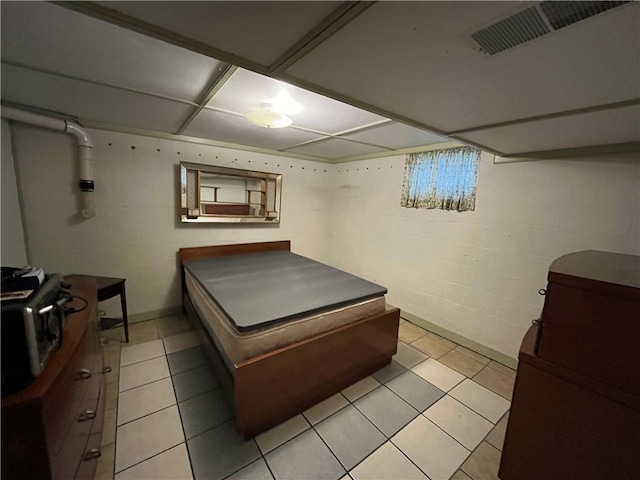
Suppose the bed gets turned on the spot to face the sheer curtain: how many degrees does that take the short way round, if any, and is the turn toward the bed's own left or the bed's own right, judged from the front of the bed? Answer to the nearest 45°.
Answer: approximately 90° to the bed's own left

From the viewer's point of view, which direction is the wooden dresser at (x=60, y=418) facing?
to the viewer's right

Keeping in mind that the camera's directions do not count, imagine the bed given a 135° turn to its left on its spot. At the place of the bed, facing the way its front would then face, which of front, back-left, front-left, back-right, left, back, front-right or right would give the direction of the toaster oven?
back-left

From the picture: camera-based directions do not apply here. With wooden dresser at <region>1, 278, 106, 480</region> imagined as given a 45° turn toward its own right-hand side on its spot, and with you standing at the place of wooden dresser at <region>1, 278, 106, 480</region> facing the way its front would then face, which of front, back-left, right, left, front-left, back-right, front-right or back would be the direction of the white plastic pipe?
back-left

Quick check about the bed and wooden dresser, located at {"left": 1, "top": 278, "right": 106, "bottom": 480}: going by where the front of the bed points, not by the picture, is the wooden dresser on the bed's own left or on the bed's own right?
on the bed's own right

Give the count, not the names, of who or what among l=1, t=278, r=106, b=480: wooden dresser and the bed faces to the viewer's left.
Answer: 0

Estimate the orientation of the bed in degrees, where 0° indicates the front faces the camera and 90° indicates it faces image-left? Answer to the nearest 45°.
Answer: approximately 315°

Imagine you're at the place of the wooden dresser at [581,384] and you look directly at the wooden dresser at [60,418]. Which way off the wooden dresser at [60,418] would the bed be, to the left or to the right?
right

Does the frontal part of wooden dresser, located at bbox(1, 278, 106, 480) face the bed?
yes

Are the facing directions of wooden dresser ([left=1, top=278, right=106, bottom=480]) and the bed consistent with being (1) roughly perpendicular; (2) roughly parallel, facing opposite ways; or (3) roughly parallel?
roughly perpendicular
